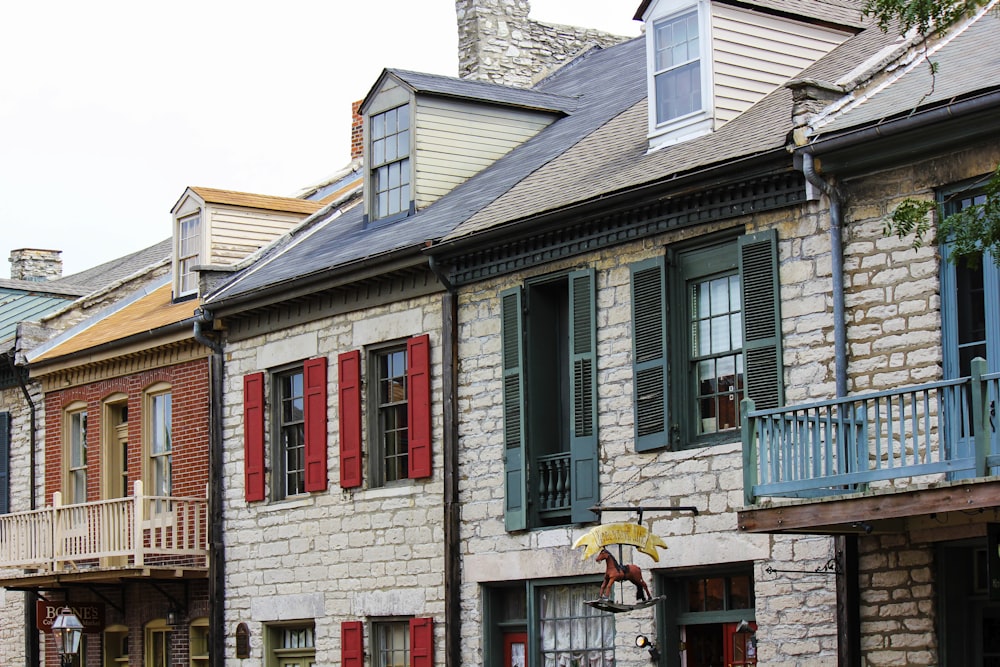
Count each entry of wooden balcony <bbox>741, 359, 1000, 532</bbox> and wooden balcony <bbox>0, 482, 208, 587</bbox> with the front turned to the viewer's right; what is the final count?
0

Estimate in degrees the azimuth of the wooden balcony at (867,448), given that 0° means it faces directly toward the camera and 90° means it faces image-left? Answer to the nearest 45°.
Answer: approximately 45°

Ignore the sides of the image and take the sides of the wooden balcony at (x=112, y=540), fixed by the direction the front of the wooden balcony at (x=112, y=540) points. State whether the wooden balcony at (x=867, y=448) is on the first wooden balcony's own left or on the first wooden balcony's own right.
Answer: on the first wooden balcony's own left

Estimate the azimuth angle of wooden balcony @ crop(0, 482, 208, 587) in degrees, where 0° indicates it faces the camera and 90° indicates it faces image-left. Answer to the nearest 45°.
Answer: approximately 45°

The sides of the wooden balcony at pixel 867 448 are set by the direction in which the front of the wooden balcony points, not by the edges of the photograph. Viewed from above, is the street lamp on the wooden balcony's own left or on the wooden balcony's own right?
on the wooden balcony's own right

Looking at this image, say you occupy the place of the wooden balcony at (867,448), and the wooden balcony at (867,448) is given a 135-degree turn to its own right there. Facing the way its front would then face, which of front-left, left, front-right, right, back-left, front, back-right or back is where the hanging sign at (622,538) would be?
front-left
